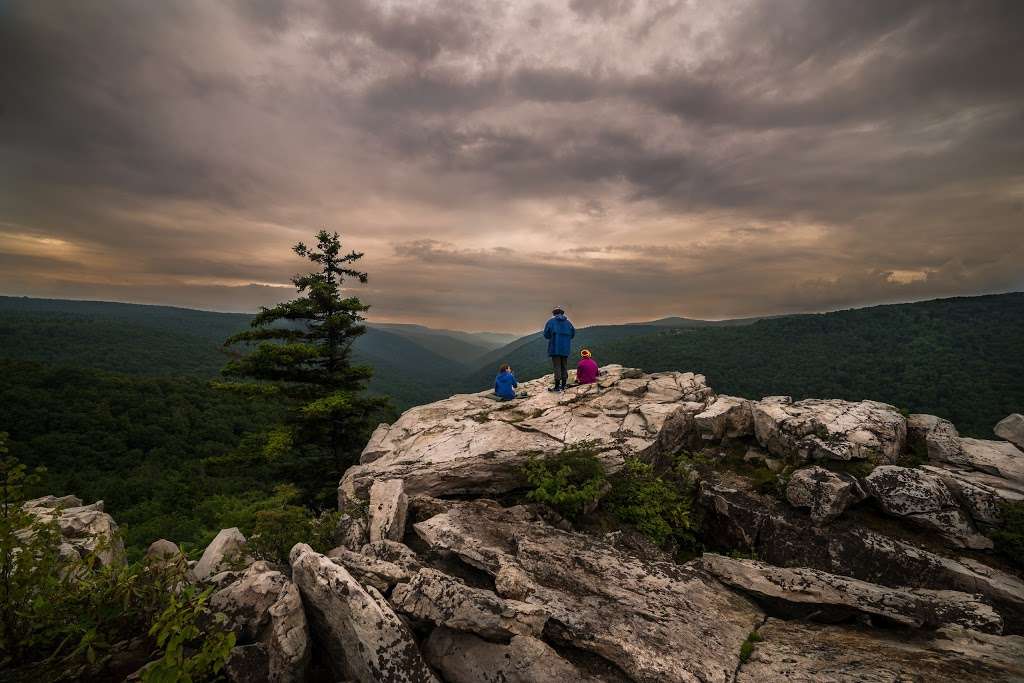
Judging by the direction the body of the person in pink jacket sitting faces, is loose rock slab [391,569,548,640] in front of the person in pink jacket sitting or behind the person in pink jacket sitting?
behind

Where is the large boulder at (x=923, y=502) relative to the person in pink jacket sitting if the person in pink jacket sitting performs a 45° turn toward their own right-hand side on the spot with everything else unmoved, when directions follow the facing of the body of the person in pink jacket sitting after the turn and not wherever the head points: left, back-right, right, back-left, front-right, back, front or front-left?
right

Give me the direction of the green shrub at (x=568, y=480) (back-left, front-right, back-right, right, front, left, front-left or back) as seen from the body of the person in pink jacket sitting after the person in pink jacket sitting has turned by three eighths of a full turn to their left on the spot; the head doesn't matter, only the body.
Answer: front-left

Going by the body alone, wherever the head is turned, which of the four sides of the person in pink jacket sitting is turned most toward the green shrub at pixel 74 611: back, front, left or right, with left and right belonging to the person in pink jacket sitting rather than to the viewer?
back

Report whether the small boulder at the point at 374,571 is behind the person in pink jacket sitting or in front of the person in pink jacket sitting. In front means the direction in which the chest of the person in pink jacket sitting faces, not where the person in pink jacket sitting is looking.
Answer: behind

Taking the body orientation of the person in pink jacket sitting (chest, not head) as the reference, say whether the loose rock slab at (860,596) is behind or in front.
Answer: behind

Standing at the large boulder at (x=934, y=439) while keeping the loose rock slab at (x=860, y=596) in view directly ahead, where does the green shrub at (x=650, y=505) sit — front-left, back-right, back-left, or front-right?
front-right

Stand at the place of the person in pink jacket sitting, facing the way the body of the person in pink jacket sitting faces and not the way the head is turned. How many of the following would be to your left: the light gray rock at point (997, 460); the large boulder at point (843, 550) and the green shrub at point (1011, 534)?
0

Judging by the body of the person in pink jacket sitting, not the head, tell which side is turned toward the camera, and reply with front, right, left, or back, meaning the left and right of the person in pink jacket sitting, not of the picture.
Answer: back

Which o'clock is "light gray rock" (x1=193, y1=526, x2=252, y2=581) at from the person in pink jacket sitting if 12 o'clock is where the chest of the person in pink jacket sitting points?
The light gray rock is roughly at 7 o'clock from the person in pink jacket sitting.

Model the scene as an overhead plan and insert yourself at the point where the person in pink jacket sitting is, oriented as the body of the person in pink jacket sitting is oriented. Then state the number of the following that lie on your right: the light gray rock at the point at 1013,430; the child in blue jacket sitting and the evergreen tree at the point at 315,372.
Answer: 1

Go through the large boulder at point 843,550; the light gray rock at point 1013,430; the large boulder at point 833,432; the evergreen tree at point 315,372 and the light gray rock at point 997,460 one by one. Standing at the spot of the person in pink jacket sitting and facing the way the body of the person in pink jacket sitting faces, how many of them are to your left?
1

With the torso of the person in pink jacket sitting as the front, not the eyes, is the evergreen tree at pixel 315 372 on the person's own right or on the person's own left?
on the person's own left

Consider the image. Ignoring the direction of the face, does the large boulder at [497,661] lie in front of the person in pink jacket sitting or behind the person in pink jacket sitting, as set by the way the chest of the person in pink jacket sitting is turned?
behind

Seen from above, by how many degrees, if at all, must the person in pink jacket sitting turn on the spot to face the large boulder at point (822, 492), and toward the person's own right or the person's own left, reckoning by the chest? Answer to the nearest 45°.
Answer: approximately 135° to the person's own right

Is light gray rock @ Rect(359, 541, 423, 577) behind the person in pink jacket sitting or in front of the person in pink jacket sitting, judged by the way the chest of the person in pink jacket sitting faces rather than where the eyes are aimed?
behind

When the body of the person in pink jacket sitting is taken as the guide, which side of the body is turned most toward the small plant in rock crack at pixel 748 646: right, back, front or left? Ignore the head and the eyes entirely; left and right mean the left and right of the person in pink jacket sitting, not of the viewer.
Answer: back
